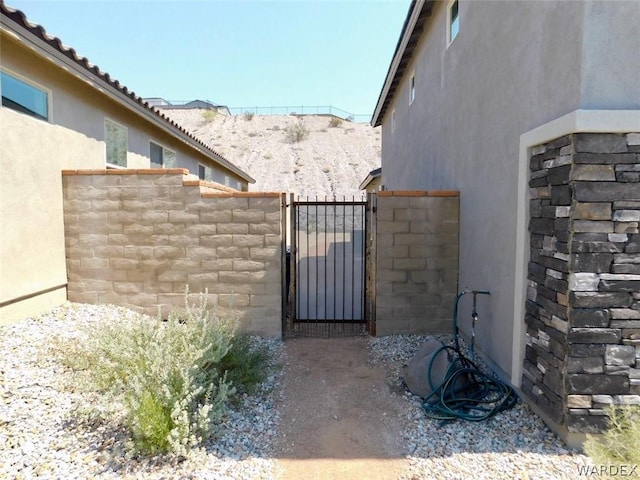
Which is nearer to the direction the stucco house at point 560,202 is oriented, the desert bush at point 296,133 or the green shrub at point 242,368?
the green shrub

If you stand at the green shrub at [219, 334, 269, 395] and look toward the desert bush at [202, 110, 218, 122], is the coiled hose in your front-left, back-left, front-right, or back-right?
back-right

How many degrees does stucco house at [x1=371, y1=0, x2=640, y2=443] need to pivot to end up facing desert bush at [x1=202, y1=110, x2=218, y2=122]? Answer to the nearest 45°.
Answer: approximately 135° to its right
